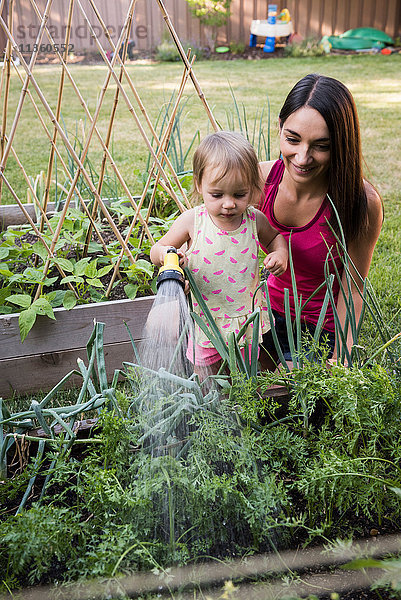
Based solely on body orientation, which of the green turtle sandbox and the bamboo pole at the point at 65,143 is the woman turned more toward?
the bamboo pole

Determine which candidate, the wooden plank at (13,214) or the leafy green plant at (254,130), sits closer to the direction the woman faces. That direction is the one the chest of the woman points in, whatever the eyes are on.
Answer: the wooden plank

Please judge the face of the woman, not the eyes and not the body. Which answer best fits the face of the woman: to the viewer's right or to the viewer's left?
to the viewer's left

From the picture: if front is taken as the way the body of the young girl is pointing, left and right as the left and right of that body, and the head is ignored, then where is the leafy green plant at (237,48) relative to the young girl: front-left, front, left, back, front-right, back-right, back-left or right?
back

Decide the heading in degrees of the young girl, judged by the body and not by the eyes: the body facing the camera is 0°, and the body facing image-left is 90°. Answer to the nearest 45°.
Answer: approximately 0°

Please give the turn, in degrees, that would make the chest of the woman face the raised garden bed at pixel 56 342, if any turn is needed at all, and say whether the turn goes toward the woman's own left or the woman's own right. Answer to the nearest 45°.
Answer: approximately 45° to the woman's own right

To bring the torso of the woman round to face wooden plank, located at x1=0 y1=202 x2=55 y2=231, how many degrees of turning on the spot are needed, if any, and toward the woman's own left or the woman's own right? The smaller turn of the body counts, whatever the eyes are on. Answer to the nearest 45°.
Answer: approximately 90° to the woman's own right

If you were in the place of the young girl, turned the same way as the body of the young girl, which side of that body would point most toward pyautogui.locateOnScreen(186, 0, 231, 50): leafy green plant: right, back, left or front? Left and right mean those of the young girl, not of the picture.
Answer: back

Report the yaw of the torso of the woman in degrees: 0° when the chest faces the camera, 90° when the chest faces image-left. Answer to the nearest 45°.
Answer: approximately 45°

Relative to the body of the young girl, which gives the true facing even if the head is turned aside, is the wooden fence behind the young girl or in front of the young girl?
behind

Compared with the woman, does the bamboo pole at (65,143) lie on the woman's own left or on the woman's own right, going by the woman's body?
on the woman's own right
